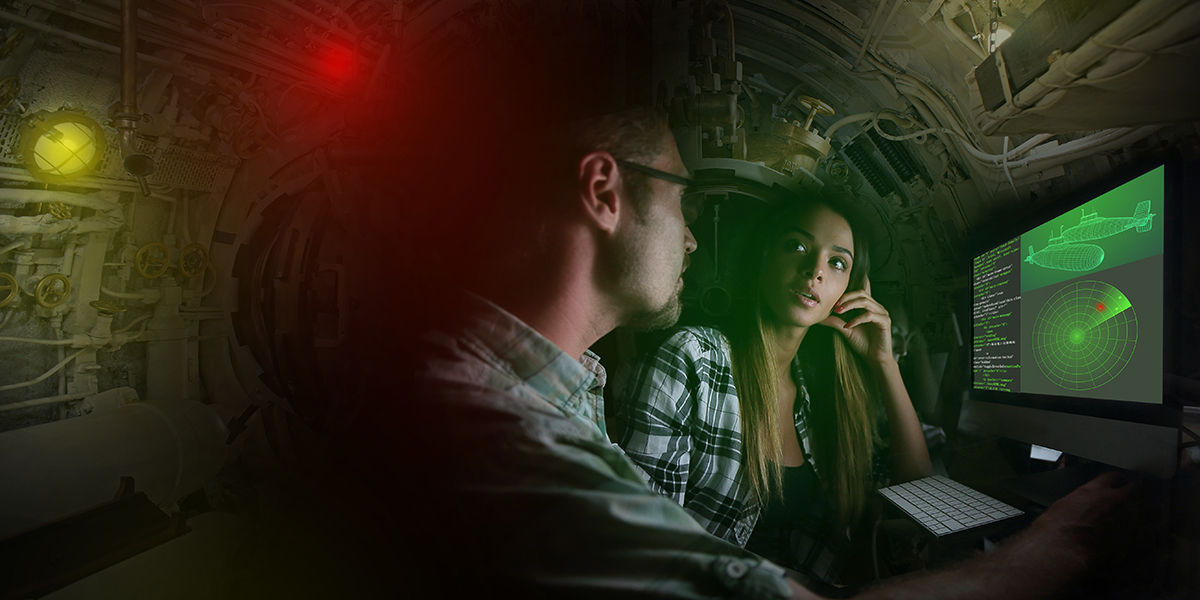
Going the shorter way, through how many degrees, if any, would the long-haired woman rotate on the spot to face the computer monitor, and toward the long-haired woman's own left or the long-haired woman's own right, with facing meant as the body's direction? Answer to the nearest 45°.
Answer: approximately 45° to the long-haired woman's own left

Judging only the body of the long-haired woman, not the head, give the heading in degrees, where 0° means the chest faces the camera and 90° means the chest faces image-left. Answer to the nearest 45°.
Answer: approximately 315°

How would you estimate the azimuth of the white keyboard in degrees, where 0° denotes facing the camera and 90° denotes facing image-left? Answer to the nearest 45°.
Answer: approximately 45°

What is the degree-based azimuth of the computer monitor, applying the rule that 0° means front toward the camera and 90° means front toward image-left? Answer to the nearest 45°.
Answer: approximately 45°

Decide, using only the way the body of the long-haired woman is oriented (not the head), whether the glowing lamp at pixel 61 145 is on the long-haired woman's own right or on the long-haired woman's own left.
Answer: on the long-haired woman's own right
